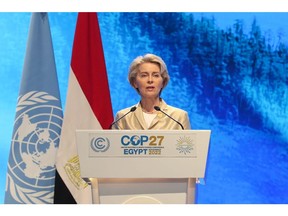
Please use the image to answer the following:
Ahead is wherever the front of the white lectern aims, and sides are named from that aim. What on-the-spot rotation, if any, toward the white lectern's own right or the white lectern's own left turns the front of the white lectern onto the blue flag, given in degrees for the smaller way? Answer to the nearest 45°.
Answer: approximately 135° to the white lectern's own right

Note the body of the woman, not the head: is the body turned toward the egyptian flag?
no

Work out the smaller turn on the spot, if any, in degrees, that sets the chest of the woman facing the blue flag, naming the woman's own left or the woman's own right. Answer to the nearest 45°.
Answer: approximately 135° to the woman's own right

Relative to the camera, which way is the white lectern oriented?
toward the camera

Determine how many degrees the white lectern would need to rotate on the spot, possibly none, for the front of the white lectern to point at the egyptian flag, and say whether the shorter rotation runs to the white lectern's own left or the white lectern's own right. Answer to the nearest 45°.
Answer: approximately 180°

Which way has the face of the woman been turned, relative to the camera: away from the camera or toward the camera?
toward the camera

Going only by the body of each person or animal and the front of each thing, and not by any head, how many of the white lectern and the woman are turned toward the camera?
2

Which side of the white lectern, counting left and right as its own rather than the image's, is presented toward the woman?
back

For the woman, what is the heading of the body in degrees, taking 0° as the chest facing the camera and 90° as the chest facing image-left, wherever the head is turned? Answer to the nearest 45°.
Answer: approximately 0°

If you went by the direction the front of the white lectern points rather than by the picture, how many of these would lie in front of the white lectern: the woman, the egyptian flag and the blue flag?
0

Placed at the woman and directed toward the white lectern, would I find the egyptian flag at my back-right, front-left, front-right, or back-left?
back-right

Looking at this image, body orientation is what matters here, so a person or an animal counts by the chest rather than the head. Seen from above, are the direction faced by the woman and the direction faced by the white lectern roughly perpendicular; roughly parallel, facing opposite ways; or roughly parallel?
roughly parallel

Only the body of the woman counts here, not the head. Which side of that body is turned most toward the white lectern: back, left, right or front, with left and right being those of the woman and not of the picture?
front

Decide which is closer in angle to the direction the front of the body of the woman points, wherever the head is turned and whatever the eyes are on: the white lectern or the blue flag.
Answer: the white lectern
